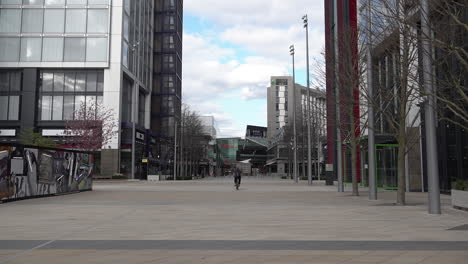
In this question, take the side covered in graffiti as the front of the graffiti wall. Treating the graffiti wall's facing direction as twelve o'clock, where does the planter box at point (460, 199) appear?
The planter box is roughly at 12 o'clock from the graffiti wall.

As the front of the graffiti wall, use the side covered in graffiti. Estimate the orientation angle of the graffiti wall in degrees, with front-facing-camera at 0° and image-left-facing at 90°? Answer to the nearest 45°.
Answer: approximately 315°

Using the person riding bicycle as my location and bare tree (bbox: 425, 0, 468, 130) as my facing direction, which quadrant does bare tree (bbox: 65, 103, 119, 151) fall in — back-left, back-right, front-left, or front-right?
back-right

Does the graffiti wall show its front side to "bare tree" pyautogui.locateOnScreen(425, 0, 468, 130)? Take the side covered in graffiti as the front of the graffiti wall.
yes

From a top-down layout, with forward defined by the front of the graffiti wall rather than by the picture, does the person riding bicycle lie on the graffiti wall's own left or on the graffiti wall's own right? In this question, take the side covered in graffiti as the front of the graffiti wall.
on the graffiti wall's own left

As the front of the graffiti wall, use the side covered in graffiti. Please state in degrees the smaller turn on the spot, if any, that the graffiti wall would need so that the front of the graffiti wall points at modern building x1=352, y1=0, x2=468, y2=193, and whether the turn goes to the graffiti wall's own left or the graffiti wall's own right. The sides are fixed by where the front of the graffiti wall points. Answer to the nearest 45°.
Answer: approximately 45° to the graffiti wall's own left

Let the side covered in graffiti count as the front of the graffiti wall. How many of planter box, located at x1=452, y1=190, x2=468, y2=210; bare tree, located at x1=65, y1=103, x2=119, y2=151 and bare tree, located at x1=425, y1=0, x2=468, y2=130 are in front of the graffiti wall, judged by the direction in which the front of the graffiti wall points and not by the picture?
2

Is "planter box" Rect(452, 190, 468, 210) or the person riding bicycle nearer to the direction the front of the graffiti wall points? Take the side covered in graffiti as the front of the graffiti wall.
the planter box

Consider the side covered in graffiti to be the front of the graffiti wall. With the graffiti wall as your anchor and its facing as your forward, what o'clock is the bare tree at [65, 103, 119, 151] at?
The bare tree is roughly at 8 o'clock from the graffiti wall.

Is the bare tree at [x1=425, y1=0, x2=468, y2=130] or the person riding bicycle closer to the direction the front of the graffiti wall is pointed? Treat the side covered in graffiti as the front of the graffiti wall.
the bare tree
